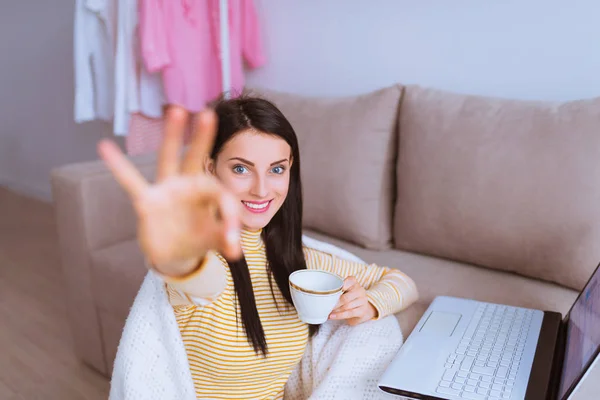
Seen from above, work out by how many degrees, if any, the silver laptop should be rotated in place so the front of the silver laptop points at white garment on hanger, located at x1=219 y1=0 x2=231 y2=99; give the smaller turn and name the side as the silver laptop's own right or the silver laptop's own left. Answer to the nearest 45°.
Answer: approximately 45° to the silver laptop's own right

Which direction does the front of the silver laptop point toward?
to the viewer's left

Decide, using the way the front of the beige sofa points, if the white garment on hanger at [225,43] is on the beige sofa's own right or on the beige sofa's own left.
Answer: on the beige sofa's own right

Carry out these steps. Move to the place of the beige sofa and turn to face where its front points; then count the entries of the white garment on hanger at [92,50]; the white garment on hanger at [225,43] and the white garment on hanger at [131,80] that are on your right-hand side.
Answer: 3
